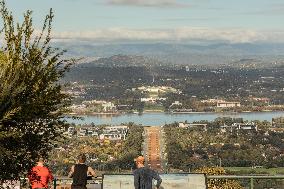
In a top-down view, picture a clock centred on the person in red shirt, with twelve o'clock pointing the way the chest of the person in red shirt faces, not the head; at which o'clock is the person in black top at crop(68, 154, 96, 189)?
The person in black top is roughly at 4 o'clock from the person in red shirt.

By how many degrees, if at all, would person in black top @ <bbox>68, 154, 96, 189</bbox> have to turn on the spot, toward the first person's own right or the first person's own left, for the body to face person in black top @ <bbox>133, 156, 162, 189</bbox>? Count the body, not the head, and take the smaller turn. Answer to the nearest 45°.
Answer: approximately 135° to the first person's own right

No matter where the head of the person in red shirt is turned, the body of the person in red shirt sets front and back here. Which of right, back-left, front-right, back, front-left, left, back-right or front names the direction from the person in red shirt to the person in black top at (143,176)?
back-right

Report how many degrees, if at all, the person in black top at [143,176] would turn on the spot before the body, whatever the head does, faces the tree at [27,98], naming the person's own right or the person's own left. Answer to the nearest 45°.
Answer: approximately 45° to the person's own left

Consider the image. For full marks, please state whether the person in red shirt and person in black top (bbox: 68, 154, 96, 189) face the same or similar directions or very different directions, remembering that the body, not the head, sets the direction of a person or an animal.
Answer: same or similar directions

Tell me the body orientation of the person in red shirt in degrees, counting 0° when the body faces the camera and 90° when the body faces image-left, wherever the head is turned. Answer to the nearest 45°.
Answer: approximately 180°

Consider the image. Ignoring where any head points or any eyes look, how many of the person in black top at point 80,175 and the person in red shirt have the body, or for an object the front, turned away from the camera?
2

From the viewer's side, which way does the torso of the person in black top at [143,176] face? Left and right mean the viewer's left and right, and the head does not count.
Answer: facing away from the viewer and to the left of the viewer

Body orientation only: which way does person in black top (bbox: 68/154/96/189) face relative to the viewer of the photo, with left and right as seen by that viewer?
facing away from the viewer
